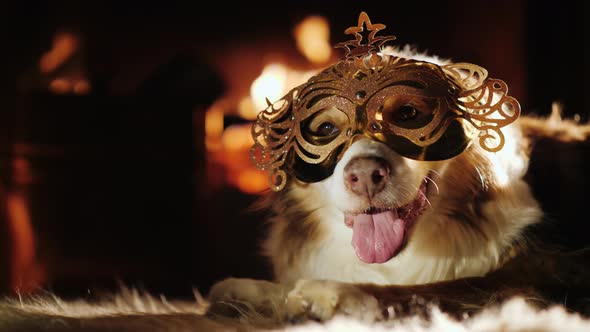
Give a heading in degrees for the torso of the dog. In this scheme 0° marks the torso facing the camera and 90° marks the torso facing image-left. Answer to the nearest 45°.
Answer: approximately 45°
